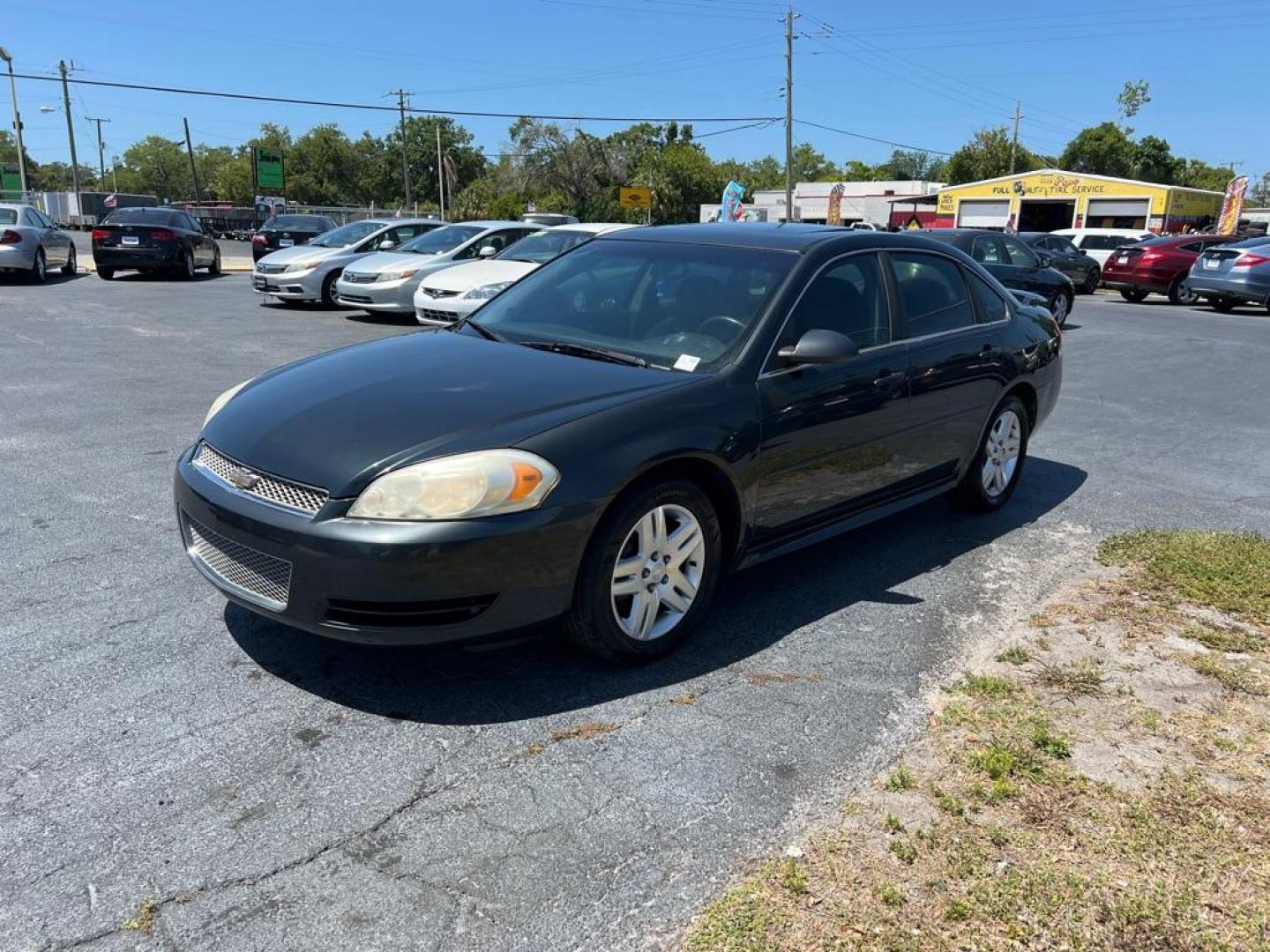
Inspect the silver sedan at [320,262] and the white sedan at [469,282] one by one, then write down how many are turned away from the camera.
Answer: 0

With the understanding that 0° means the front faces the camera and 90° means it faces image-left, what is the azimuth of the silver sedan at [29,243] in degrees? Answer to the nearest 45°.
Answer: approximately 225°

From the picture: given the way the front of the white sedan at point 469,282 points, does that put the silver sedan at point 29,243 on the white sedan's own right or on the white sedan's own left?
on the white sedan's own right

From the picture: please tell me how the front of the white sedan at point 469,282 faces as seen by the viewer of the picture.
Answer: facing the viewer and to the left of the viewer

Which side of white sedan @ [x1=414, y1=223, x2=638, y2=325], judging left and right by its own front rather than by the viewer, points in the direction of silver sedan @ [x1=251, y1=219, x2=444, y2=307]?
right

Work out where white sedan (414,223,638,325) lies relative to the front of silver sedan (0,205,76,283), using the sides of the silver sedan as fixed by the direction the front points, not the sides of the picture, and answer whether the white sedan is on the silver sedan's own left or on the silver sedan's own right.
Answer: on the silver sedan's own right

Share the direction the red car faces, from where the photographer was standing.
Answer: facing away from the viewer and to the right of the viewer

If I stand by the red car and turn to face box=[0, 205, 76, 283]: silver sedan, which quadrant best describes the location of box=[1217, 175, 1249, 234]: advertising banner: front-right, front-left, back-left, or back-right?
back-right

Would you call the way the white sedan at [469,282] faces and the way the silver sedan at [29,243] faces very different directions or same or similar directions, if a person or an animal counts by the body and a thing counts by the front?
very different directions

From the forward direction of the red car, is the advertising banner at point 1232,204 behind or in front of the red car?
in front

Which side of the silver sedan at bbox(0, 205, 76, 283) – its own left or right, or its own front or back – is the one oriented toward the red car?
right

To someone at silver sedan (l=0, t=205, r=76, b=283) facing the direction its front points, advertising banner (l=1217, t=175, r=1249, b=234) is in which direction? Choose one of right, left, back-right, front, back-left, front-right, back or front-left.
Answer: front-right
